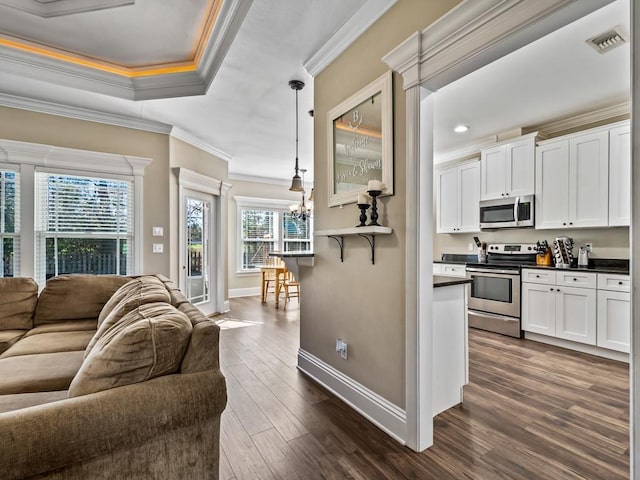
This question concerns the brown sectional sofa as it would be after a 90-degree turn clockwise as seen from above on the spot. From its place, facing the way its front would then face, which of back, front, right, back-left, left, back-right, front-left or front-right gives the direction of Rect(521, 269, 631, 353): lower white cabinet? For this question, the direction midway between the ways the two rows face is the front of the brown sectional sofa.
back-right

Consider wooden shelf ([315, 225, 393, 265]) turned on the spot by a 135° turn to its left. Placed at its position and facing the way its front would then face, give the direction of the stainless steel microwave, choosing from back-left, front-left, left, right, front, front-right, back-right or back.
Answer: front-left

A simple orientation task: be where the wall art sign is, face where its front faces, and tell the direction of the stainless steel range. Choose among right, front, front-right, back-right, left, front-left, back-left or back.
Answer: back

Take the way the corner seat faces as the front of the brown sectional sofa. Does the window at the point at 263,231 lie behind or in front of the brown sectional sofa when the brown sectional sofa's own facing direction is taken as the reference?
behind

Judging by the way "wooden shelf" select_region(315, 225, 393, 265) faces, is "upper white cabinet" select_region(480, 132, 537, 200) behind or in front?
behind

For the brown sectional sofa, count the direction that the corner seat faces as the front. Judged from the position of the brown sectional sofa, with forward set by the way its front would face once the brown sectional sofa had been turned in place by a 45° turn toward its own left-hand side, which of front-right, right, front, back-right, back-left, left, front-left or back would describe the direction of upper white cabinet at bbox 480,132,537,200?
left

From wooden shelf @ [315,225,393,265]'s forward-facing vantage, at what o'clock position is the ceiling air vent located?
The ceiling air vent is roughly at 7 o'clock from the wooden shelf.

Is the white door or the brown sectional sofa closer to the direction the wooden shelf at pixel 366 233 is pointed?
the brown sectional sofa

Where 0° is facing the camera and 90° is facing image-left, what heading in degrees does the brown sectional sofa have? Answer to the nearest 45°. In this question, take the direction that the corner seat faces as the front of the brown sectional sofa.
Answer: approximately 45°

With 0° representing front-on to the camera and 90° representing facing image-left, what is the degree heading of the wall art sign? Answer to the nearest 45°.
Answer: approximately 45°

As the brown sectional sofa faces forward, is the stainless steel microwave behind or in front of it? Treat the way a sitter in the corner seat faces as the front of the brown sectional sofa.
behind

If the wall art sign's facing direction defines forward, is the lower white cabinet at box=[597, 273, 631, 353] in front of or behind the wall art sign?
behind
